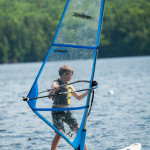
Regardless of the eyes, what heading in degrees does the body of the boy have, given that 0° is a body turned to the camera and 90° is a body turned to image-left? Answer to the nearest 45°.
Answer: approximately 315°
